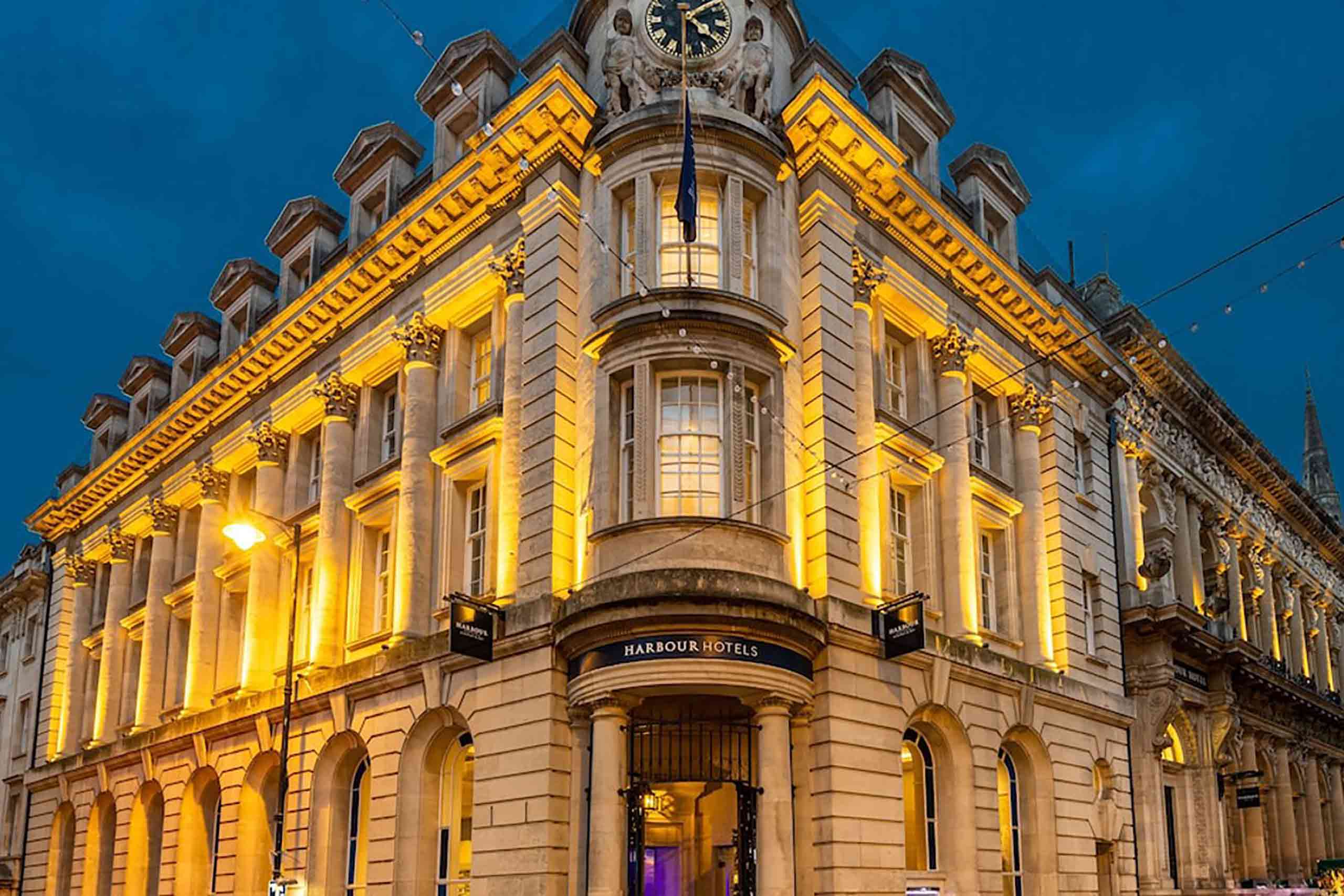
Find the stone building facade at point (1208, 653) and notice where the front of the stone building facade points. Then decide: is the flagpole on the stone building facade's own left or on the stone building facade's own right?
on the stone building facade's own right

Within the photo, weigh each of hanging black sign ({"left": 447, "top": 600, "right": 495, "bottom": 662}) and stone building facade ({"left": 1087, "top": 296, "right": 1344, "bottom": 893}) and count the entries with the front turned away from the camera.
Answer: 0

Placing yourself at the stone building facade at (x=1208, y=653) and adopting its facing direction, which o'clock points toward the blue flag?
The blue flag is roughly at 2 o'clock from the stone building facade.

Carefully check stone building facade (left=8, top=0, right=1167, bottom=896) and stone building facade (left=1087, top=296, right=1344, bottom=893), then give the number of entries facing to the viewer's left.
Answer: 0

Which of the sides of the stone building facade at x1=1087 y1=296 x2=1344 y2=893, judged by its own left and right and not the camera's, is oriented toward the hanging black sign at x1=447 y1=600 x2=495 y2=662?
right

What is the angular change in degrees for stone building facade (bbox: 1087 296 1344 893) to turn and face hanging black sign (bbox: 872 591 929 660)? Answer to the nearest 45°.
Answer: approximately 45° to its right

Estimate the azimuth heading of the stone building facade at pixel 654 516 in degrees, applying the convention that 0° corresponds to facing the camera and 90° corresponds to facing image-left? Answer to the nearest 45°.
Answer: approximately 0°

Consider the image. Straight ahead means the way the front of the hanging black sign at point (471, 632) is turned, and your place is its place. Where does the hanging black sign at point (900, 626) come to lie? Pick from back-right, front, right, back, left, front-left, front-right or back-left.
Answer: front-left

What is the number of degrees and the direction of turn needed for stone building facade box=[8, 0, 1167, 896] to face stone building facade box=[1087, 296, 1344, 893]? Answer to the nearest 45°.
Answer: approximately 135° to its left
